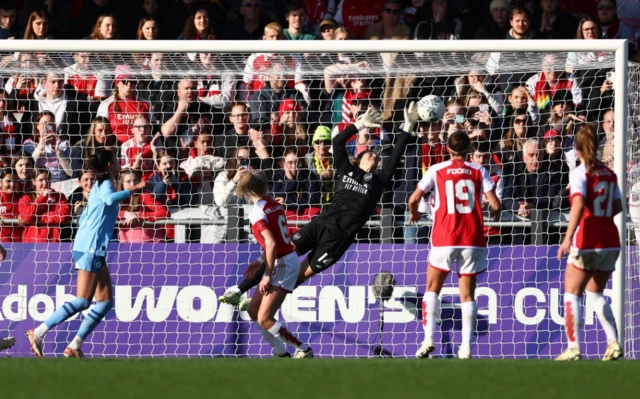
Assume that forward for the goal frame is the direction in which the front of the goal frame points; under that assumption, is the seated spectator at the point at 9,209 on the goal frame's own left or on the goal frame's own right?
on the goal frame's own right

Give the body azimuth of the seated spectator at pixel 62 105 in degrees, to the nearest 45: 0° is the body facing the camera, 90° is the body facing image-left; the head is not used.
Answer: approximately 0°

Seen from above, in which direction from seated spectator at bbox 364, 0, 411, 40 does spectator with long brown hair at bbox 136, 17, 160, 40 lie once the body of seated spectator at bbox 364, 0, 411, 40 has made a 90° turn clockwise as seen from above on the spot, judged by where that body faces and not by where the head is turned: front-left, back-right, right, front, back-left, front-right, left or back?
front

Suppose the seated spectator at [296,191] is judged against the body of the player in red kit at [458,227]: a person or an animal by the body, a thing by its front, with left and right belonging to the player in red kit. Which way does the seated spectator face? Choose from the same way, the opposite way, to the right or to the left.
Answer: the opposite way

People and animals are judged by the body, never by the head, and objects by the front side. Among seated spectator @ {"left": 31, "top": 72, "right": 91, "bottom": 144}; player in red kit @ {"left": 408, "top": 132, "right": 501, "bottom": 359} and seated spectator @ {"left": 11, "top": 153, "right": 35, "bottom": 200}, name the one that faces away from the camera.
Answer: the player in red kit

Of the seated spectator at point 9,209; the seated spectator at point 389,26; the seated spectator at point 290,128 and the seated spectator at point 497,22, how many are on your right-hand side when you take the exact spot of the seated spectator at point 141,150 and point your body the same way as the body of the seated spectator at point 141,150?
1

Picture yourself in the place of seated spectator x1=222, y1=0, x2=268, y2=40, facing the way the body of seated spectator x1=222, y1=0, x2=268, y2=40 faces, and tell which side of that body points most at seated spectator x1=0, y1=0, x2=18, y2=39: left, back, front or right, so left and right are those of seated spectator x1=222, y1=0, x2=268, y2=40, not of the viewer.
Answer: right

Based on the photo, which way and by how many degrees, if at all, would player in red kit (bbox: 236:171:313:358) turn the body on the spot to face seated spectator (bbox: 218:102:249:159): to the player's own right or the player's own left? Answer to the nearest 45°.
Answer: approximately 45° to the player's own right

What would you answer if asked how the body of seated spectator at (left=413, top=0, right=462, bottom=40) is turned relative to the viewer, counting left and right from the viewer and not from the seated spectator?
facing the viewer

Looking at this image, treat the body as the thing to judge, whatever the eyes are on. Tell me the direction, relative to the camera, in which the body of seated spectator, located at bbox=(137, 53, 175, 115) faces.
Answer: toward the camera

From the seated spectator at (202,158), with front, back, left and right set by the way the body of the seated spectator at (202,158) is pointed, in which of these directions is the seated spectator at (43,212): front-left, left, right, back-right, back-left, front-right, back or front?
right

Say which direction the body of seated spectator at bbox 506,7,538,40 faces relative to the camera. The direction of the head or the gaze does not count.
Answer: toward the camera
